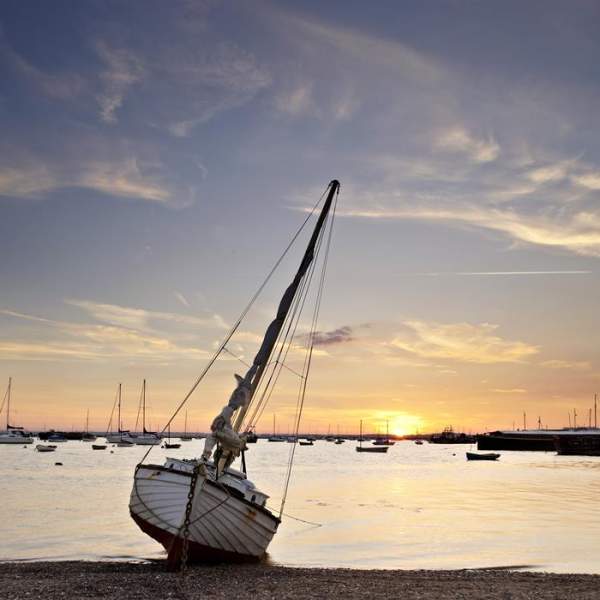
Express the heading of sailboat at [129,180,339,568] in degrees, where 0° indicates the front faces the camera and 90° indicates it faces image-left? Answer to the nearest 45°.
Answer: approximately 0°
